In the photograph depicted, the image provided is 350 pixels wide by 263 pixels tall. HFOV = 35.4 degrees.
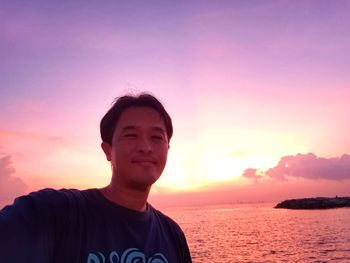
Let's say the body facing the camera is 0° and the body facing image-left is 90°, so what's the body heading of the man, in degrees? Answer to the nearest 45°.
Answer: approximately 315°
